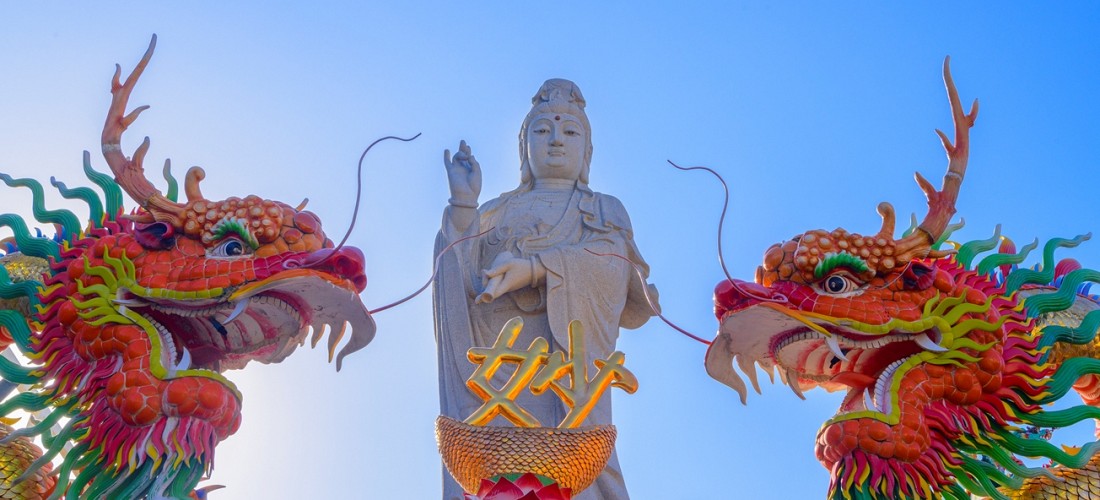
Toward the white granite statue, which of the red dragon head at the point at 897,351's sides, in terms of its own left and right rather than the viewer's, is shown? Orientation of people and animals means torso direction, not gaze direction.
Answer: front

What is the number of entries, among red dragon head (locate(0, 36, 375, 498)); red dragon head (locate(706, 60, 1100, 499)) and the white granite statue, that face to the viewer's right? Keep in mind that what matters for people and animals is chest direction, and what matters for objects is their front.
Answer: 1

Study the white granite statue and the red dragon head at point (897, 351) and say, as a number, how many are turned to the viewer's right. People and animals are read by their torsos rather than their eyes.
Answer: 0

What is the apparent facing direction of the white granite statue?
toward the camera

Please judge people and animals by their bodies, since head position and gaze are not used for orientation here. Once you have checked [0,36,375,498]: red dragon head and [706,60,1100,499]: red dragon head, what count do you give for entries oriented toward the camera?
0

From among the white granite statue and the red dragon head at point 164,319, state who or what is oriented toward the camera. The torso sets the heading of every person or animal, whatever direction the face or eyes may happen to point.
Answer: the white granite statue

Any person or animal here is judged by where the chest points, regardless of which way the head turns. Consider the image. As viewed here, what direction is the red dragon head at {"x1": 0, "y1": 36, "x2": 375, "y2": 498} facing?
to the viewer's right

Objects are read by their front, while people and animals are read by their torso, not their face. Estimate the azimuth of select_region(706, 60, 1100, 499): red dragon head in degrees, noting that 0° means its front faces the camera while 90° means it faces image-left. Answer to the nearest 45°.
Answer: approximately 90°

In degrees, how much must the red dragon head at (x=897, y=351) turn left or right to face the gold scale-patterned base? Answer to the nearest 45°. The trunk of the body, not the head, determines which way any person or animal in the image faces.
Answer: approximately 45° to its left
